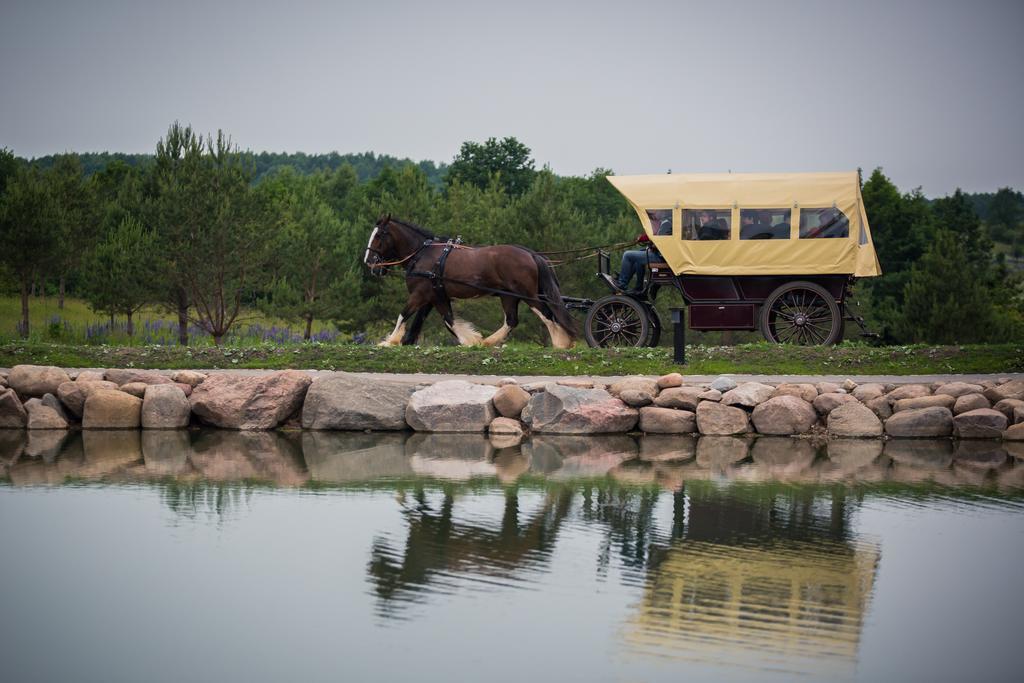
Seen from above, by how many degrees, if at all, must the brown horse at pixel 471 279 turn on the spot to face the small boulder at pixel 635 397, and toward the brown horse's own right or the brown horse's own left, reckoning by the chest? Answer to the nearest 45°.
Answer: approximately 135° to the brown horse's own left

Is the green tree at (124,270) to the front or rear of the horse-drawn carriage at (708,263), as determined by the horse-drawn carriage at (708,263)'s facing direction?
to the front

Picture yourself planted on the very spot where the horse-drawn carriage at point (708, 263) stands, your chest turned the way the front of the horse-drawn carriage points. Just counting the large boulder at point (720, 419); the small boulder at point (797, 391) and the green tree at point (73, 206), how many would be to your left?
2

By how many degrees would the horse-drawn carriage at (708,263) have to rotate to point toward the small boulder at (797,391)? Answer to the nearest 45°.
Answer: approximately 90° to its left

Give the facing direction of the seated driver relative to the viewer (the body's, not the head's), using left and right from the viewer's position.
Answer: facing to the left of the viewer

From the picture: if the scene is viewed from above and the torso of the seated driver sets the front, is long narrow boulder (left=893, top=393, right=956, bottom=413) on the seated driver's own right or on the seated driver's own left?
on the seated driver's own left

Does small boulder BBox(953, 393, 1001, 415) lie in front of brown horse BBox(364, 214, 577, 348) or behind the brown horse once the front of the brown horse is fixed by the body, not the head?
behind

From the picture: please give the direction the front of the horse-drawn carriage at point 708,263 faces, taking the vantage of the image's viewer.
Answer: facing to the left of the viewer

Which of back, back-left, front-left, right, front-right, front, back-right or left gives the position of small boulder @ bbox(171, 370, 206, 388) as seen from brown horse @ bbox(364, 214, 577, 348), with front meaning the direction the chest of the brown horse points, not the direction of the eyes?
front-left

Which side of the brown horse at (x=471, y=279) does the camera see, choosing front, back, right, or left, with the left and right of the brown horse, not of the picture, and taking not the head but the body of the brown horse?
left

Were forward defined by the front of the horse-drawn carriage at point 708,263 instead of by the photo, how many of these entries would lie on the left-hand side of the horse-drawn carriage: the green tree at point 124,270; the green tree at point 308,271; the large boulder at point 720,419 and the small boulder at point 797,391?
2

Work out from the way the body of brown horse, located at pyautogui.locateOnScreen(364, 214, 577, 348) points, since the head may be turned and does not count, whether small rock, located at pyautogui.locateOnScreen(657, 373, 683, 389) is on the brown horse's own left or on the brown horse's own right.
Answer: on the brown horse's own left

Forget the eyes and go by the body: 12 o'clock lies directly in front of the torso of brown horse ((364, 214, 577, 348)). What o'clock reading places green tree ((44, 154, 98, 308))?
The green tree is roughly at 2 o'clock from the brown horse.

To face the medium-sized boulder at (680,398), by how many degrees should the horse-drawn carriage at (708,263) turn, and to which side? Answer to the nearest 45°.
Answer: approximately 90° to its left

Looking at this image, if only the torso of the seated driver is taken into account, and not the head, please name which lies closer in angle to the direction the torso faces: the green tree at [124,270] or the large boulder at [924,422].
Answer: the green tree
